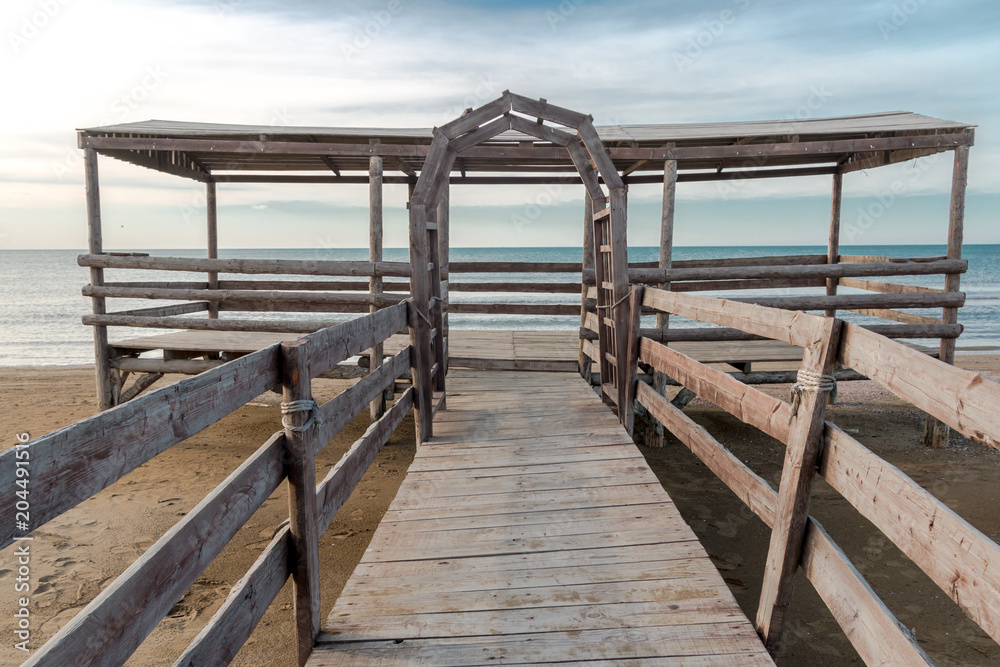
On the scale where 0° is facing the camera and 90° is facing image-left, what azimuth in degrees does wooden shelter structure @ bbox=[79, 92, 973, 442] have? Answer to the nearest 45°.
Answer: approximately 0°

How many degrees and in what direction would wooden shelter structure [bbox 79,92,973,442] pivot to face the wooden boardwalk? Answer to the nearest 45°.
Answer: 0° — it already faces it

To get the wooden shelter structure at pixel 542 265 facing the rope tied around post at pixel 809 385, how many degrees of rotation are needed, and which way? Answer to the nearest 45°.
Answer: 0° — it already faces it
